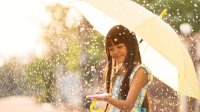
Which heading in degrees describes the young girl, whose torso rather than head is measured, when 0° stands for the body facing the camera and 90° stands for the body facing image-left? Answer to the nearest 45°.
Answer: approximately 45°

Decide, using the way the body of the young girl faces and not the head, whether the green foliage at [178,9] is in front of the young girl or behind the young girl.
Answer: behind

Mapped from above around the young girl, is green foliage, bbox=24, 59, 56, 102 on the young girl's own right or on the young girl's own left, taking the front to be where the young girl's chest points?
on the young girl's own right
